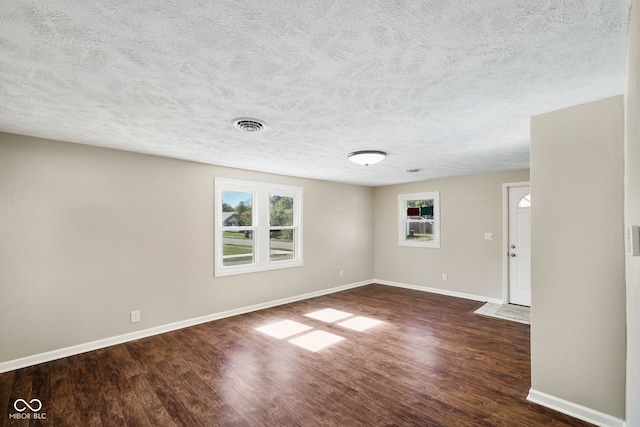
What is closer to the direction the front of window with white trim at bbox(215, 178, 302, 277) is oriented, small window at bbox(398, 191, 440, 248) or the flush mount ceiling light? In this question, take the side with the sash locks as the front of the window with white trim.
the flush mount ceiling light

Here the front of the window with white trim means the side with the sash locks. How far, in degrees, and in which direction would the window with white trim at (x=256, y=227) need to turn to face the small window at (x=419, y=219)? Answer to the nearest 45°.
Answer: approximately 45° to its left

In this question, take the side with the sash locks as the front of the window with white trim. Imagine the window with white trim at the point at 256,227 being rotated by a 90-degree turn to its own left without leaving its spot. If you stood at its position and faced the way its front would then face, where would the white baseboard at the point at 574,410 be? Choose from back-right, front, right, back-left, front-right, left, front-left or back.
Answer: right

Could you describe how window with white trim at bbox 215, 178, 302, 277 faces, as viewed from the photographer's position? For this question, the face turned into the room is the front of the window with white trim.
facing the viewer and to the right of the viewer

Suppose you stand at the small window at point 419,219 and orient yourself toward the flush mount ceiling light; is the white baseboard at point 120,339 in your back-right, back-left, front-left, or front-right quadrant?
front-right

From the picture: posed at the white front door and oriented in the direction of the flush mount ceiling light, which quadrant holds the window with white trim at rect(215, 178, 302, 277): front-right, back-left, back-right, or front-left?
front-right

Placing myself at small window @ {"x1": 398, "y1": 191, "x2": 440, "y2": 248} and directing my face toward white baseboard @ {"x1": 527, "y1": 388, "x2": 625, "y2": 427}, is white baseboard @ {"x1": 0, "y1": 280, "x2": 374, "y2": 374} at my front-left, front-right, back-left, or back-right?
front-right

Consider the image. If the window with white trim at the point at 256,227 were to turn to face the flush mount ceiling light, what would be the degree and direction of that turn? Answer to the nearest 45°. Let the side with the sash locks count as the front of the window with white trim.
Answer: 0° — it already faces it

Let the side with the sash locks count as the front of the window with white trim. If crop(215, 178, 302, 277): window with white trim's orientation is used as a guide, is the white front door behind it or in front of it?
in front

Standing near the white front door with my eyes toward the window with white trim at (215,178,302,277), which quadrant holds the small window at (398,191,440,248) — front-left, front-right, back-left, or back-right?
front-right
